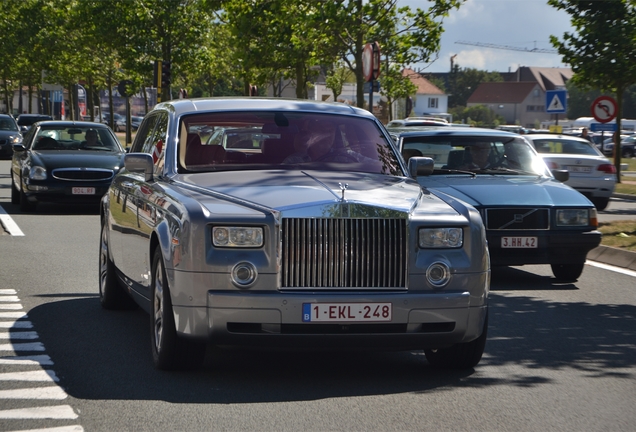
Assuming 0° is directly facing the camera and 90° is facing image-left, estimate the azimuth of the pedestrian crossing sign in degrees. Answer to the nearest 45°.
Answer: approximately 0°

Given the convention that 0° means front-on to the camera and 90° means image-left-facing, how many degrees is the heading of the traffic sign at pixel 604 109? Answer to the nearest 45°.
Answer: approximately 0°

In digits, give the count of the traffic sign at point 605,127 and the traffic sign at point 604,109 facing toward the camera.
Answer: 2

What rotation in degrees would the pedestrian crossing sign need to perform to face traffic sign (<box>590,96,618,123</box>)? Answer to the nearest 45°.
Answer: approximately 90° to its left

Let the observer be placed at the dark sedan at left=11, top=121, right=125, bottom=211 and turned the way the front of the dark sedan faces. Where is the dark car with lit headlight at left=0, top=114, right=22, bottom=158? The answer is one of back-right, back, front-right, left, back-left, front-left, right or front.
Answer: back

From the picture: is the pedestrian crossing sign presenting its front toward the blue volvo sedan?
yes
